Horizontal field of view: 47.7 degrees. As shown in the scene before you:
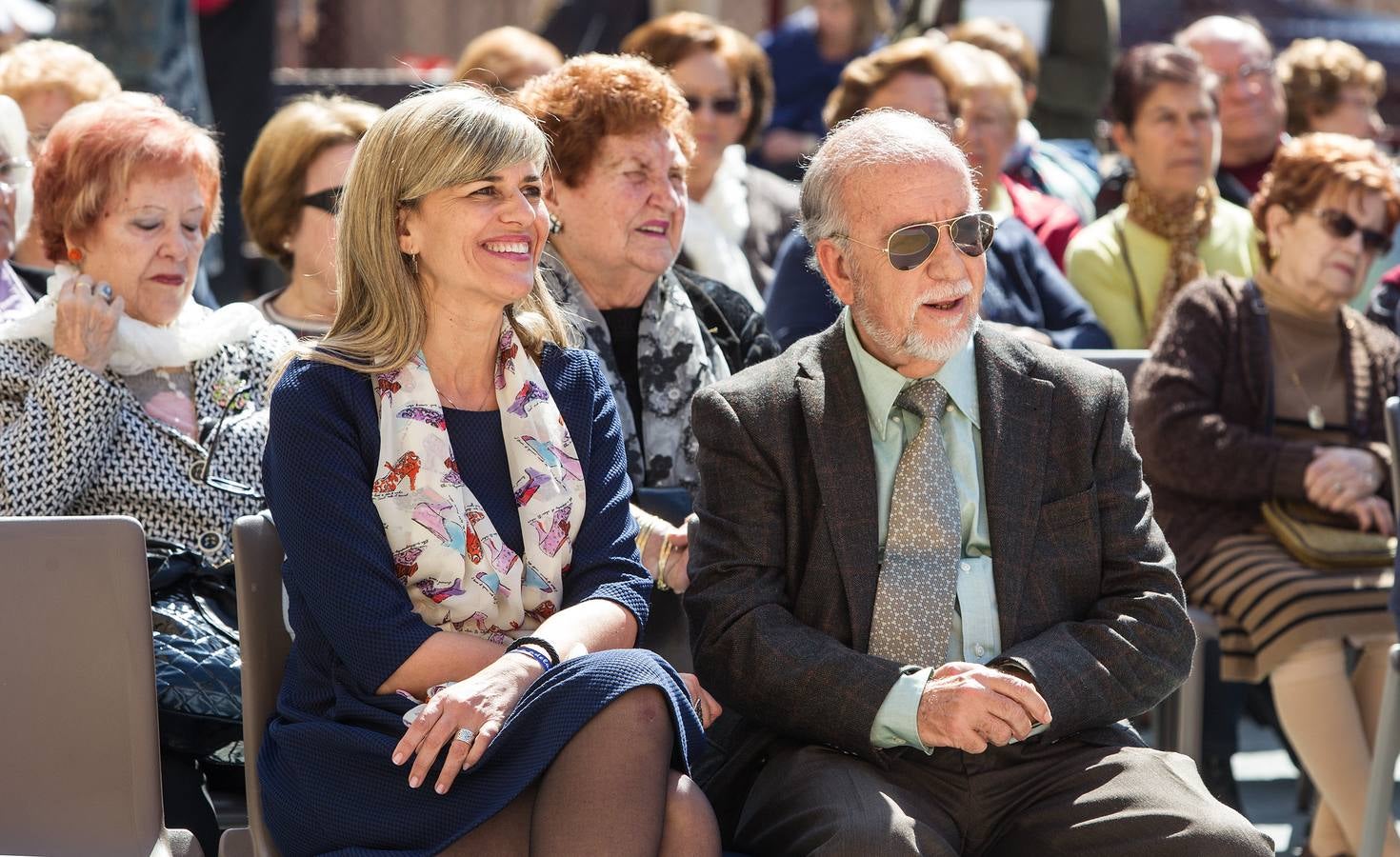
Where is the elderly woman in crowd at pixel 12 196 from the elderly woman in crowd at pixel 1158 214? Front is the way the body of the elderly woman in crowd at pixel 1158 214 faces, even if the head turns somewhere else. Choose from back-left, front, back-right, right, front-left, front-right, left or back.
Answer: right

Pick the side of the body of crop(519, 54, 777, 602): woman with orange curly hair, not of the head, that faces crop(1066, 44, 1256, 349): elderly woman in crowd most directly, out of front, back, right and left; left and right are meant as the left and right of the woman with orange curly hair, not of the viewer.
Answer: left

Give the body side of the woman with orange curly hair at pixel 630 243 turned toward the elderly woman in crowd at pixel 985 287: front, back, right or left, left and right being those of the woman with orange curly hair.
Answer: left

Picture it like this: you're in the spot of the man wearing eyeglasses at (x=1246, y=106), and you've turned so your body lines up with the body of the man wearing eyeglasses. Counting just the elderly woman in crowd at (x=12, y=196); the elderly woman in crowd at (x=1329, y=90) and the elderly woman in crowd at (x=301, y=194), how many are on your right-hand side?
2

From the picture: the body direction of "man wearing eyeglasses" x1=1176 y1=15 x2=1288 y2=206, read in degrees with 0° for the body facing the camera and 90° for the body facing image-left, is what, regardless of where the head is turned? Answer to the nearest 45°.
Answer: approximately 315°

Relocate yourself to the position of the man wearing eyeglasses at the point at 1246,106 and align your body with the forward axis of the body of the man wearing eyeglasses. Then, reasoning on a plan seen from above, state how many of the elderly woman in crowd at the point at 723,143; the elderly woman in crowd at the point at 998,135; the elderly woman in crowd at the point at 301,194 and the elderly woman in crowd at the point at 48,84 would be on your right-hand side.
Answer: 4

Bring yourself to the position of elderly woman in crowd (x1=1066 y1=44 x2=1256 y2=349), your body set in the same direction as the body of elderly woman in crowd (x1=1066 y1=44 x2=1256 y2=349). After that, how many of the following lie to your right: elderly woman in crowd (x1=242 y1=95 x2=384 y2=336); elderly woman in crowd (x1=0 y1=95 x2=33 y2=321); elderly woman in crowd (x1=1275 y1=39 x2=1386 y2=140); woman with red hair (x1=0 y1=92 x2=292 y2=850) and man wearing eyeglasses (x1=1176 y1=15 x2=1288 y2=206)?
3

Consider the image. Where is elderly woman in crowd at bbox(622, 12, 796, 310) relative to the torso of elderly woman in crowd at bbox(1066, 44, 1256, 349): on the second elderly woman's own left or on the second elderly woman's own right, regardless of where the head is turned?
on the second elderly woman's own right
